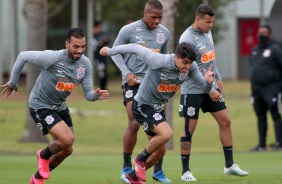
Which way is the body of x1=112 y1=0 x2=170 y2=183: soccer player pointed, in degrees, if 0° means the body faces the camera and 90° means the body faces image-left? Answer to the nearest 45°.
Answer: approximately 315°

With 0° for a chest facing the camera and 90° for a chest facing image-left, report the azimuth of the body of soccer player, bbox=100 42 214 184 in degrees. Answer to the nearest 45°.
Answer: approximately 315°

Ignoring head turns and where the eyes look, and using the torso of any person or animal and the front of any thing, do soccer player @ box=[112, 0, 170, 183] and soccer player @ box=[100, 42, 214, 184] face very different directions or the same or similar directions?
same or similar directions

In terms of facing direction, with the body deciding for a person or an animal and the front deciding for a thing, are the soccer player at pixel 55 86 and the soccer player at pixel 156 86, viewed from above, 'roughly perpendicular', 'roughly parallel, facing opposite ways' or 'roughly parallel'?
roughly parallel

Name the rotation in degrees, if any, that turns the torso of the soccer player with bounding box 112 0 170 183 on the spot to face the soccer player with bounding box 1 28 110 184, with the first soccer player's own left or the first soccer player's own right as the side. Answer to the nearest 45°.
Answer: approximately 90° to the first soccer player's own right

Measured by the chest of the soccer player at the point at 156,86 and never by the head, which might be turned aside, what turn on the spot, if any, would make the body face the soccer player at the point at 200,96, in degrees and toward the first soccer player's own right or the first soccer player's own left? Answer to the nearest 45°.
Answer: approximately 90° to the first soccer player's own left

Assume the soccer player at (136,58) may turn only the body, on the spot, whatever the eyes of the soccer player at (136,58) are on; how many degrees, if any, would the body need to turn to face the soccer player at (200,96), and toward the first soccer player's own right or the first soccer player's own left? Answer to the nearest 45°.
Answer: approximately 45° to the first soccer player's own left
